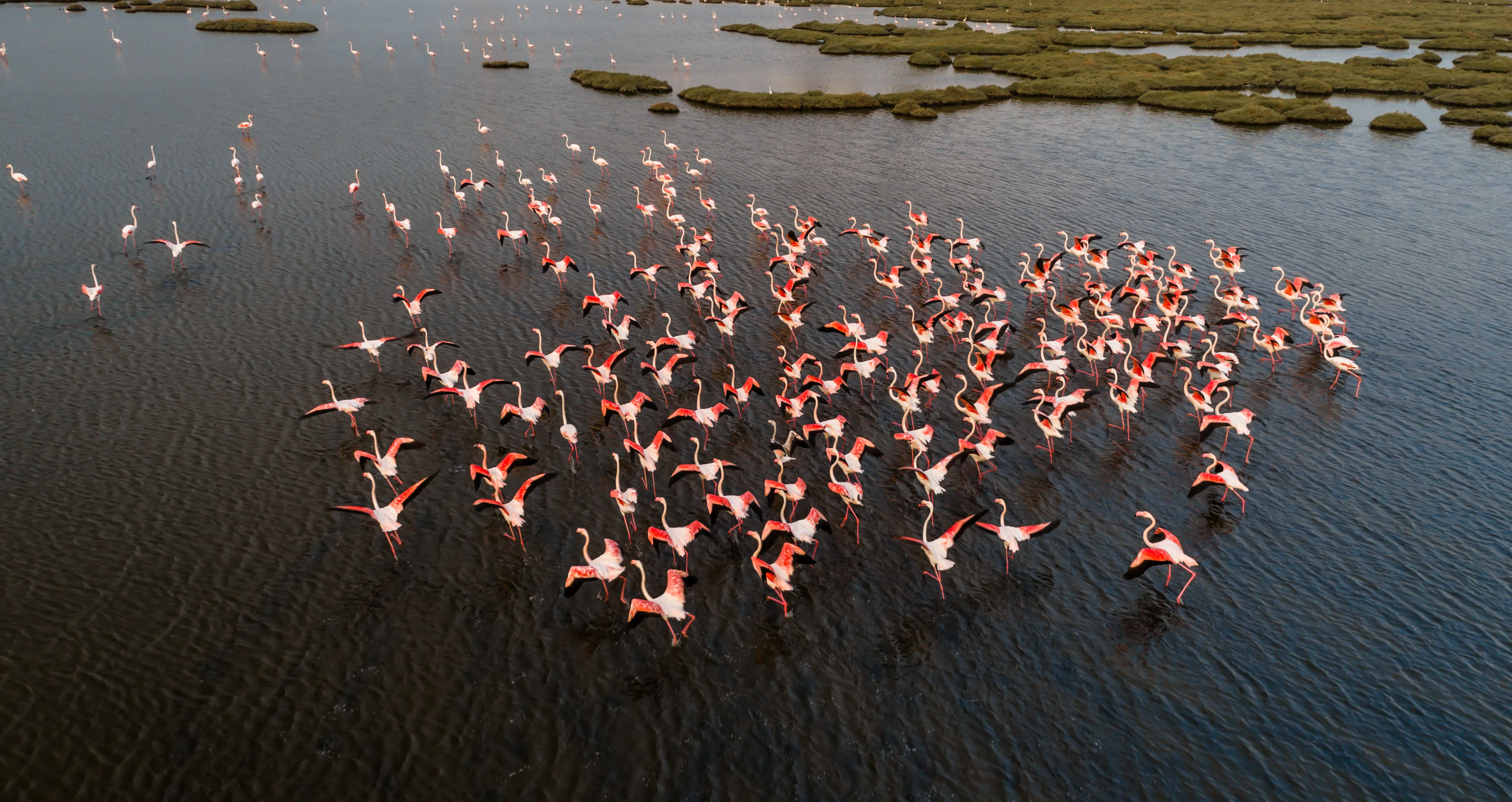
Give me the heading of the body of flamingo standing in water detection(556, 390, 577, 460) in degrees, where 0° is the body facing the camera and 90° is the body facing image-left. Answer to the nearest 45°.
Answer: approximately 135°

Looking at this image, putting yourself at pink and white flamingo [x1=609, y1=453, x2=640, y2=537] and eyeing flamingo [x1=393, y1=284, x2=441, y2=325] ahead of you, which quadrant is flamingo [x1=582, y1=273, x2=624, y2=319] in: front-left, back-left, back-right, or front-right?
front-right

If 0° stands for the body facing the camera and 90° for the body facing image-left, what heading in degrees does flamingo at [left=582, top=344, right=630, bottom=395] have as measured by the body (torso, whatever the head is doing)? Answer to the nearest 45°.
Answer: approximately 135°

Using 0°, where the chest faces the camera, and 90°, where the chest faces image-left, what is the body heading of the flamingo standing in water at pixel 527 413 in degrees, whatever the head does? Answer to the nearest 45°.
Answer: approximately 135°

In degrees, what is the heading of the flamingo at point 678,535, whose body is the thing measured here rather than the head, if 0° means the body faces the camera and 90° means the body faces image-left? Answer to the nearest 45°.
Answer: approximately 135°

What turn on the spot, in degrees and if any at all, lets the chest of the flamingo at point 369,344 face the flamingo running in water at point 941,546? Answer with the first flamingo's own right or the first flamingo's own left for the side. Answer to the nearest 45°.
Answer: approximately 180°

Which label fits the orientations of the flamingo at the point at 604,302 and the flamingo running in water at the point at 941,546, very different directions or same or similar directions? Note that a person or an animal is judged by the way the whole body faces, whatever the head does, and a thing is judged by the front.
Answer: same or similar directions

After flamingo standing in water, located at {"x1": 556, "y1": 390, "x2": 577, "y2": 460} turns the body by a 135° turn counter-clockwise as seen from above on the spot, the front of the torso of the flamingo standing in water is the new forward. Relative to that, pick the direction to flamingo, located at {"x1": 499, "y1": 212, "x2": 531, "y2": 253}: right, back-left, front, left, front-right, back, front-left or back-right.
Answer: back

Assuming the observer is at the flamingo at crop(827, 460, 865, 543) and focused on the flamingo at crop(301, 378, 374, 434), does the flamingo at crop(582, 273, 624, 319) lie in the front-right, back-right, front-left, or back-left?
front-right

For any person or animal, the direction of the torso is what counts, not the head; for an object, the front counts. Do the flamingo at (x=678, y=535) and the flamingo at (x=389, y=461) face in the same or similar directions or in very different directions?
same or similar directions
